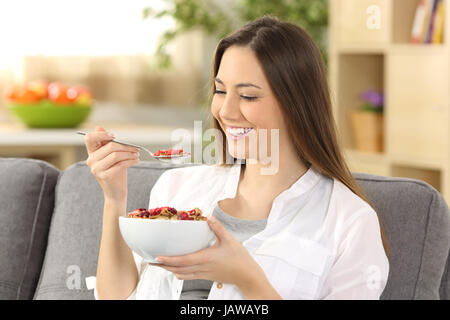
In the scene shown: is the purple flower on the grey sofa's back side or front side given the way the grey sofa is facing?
on the back side

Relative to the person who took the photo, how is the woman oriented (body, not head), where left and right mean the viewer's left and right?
facing the viewer and to the left of the viewer

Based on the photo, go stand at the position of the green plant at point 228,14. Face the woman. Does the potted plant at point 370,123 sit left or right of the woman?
left

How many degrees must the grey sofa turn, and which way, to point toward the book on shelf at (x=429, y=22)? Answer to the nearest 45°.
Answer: approximately 135° to its left

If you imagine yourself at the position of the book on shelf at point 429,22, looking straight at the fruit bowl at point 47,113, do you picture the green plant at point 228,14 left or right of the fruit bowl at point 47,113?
right

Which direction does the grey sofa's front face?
toward the camera

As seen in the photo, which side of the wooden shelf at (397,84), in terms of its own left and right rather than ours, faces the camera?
front

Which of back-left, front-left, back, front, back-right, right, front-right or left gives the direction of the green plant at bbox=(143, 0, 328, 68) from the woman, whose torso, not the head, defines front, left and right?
back-right

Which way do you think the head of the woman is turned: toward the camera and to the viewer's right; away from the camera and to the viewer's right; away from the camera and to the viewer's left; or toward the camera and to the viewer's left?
toward the camera and to the viewer's left

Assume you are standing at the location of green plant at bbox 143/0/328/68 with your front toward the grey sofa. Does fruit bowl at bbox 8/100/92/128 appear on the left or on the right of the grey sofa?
right

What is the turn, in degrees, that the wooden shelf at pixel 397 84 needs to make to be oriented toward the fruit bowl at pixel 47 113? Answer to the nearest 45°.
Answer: approximately 90° to its right

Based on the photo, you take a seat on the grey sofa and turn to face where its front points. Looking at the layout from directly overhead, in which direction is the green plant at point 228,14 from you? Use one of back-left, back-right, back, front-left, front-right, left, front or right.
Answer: back

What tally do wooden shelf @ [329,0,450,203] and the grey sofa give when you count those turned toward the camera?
2

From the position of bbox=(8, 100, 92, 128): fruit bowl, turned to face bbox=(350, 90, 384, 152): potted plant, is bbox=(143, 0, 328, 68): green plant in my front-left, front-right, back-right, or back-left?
front-left
